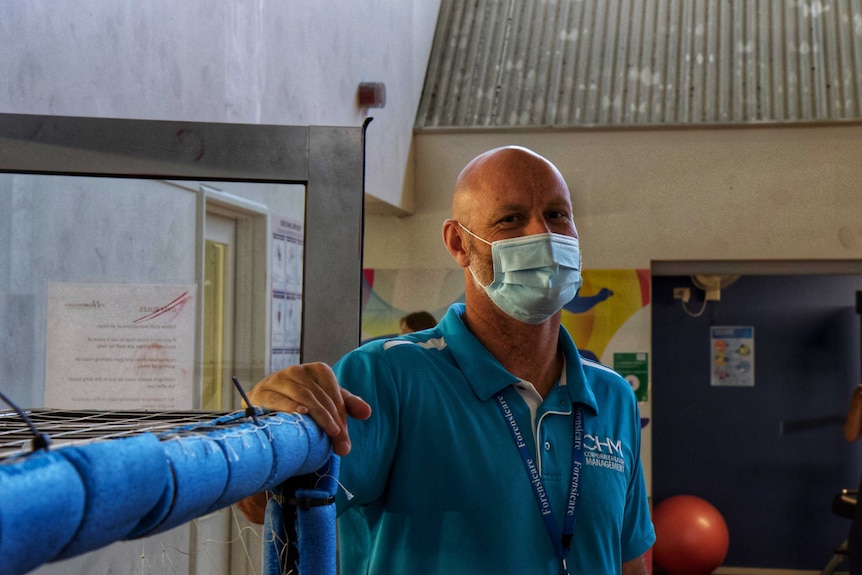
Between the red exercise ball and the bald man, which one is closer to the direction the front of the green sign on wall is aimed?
the bald man

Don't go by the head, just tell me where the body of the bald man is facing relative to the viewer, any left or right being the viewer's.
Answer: facing the viewer and to the right of the viewer

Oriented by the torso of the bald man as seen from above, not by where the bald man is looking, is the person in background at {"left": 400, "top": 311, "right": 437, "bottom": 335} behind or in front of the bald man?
behind

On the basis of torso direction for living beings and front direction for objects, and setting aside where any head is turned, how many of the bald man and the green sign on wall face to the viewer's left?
0

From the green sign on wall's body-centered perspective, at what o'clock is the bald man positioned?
The bald man is roughly at 12 o'clock from the green sign on wall.

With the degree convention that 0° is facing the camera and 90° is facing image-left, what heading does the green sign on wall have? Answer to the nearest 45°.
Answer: approximately 0°

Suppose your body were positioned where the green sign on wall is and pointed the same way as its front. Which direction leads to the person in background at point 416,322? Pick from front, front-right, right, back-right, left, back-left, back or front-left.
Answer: front-right

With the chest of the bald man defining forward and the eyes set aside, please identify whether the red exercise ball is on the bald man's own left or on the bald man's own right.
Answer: on the bald man's own left

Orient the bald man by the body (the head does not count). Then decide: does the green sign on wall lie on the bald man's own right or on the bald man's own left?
on the bald man's own left

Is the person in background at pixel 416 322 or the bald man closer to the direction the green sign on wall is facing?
the bald man
